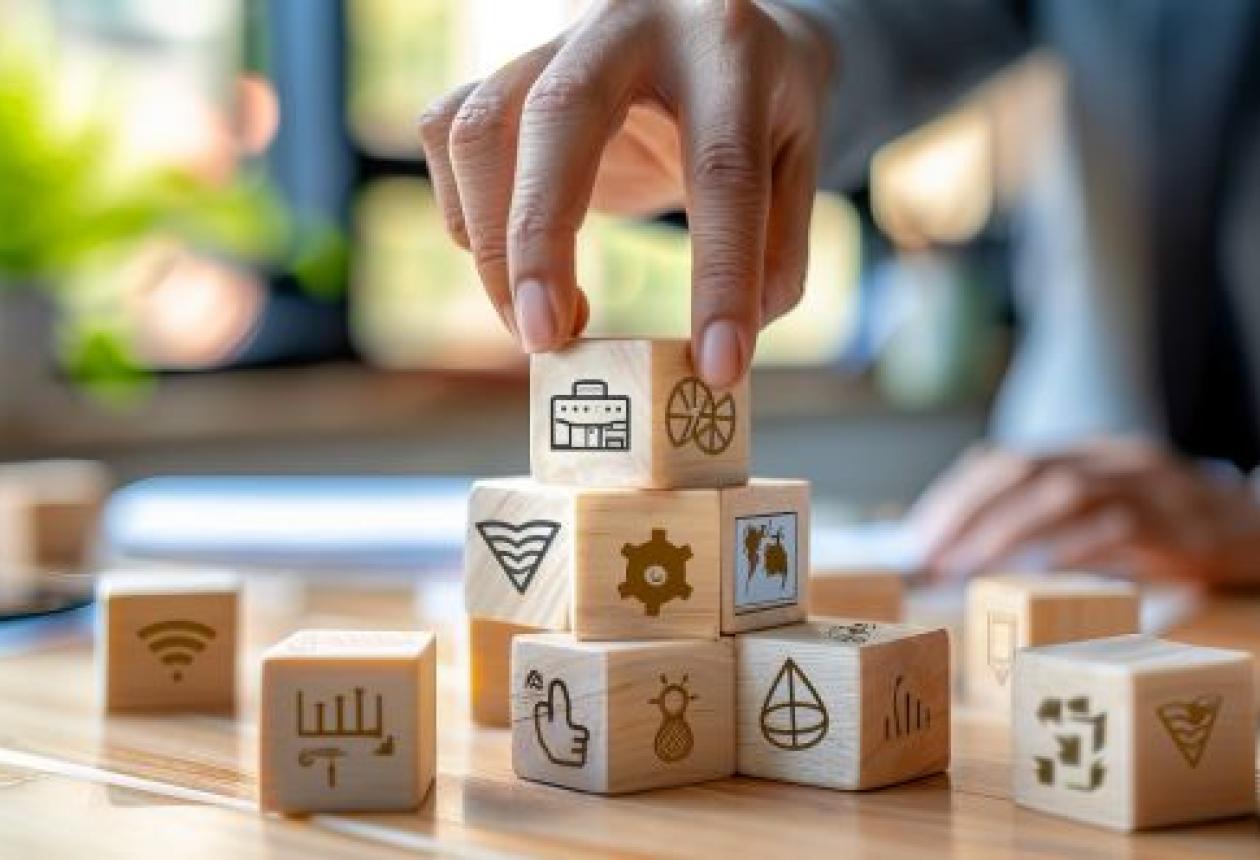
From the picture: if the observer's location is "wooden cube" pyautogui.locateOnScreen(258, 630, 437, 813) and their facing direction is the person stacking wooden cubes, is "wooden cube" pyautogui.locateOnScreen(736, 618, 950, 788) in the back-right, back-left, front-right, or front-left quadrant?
front-right

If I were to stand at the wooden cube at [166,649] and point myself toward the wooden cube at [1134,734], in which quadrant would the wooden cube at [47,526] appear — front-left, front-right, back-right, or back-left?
back-left

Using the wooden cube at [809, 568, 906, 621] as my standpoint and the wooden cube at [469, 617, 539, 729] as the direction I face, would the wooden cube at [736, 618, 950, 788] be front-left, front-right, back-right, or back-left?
front-left

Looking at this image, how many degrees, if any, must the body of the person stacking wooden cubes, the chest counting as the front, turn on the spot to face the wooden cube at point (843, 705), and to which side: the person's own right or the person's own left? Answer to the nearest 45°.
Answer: approximately 45° to the person's own left

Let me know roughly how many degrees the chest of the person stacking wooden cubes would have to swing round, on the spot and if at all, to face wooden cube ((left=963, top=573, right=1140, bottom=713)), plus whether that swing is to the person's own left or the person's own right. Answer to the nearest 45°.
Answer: approximately 45° to the person's own left

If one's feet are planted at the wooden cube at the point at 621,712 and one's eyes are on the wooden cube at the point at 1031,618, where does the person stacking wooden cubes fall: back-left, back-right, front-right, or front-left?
front-left

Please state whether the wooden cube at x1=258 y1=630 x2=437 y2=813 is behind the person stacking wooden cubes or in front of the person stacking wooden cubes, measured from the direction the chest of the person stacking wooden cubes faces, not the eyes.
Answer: in front

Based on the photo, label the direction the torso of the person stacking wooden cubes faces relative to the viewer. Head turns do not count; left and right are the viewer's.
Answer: facing the viewer and to the left of the viewer
